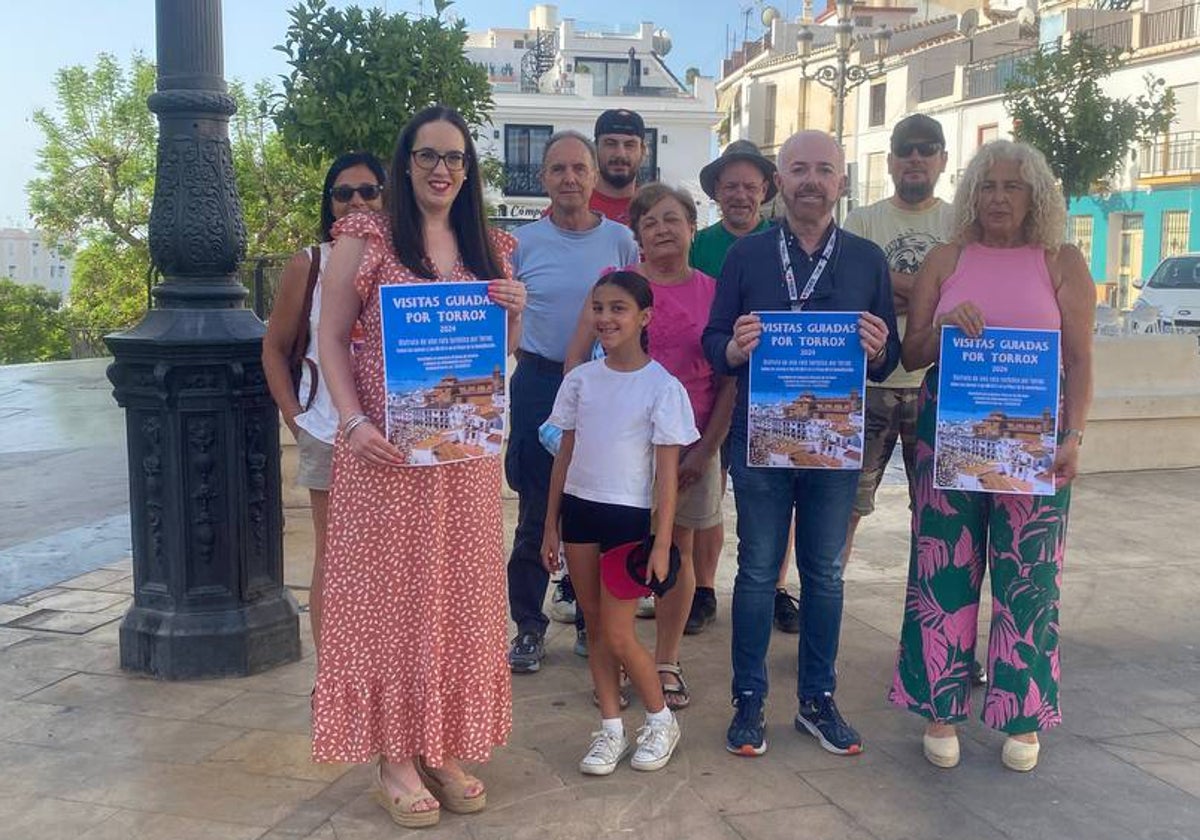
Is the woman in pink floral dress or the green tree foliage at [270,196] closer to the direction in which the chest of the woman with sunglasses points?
the woman in pink floral dress

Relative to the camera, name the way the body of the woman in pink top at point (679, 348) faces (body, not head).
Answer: toward the camera

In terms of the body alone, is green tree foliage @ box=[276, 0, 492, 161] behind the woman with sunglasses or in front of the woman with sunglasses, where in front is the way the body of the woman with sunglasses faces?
behind

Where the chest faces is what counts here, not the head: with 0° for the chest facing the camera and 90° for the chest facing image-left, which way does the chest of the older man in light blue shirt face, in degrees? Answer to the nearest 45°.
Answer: approximately 0°

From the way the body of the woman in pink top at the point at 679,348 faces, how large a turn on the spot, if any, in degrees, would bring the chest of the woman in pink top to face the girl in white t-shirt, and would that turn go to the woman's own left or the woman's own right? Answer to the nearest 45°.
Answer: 0° — they already face them

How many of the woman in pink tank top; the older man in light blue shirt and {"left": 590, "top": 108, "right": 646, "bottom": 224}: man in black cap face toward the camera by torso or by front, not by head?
3

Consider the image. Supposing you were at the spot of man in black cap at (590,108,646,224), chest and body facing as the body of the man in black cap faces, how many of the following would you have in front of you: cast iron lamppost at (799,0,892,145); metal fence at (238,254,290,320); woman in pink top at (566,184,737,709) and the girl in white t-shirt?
2

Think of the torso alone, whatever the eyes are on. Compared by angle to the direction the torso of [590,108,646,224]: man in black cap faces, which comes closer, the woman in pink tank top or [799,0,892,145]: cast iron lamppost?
the woman in pink tank top

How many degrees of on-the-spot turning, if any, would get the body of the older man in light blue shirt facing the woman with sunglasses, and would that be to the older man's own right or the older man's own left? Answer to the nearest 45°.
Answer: approximately 45° to the older man's own right

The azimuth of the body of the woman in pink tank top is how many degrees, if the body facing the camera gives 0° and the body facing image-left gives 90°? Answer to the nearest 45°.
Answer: approximately 0°

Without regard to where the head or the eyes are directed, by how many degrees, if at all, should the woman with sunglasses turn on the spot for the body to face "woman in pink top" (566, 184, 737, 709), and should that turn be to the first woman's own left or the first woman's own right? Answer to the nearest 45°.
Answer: approximately 90° to the first woman's own left
